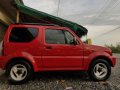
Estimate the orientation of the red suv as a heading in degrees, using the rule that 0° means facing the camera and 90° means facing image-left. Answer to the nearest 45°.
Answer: approximately 270°
